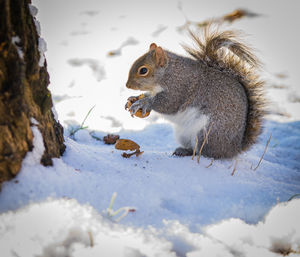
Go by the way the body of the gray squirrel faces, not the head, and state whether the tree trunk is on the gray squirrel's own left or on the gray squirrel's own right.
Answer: on the gray squirrel's own left

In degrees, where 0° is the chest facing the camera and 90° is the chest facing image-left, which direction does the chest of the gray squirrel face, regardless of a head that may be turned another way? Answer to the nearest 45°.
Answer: approximately 90°
